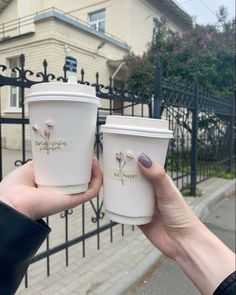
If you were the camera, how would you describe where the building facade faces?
facing the viewer and to the right of the viewer
